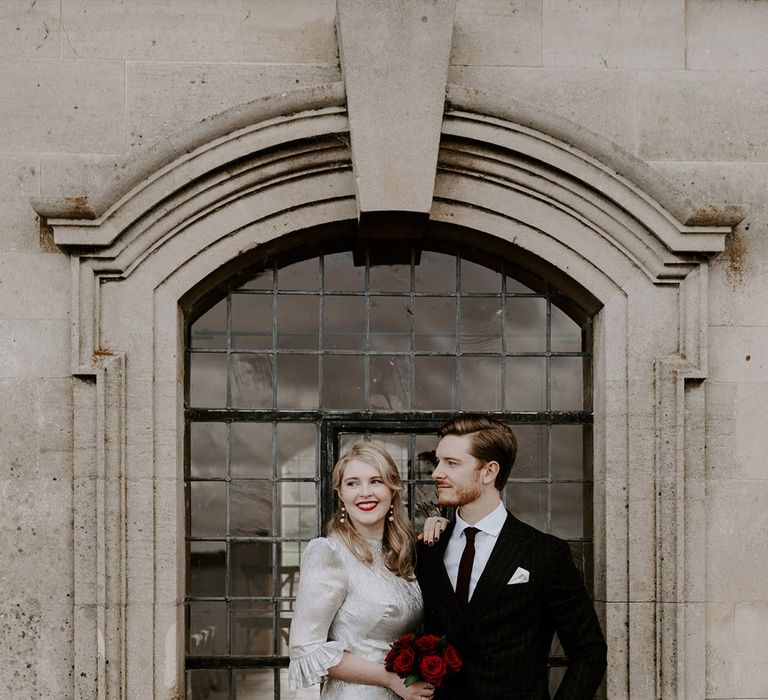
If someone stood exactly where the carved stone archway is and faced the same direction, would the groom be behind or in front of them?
in front

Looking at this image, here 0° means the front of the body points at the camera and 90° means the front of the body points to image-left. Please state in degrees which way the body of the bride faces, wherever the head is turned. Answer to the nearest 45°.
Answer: approximately 315°

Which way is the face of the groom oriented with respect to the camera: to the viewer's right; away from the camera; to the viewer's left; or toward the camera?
to the viewer's left

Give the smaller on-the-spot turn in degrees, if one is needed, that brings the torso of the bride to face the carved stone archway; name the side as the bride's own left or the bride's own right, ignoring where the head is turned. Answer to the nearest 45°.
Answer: approximately 135° to the bride's own left

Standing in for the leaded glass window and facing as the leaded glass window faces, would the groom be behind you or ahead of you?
ahead
